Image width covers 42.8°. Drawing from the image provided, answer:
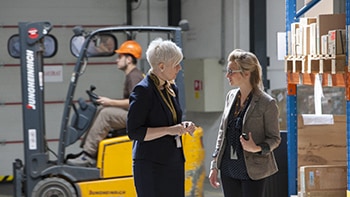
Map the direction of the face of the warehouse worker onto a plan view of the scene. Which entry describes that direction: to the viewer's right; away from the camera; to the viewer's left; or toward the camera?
to the viewer's left

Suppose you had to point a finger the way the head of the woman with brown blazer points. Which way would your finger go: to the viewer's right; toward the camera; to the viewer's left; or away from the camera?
to the viewer's left

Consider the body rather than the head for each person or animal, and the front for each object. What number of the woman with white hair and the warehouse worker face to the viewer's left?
1

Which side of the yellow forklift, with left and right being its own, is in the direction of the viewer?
left

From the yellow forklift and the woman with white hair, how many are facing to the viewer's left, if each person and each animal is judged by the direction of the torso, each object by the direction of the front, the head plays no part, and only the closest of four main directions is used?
1

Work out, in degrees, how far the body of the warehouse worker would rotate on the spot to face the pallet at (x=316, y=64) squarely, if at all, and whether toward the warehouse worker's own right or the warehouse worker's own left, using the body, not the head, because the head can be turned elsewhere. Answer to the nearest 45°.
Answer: approximately 135° to the warehouse worker's own left

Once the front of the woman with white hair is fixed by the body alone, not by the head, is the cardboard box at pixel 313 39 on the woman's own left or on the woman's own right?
on the woman's own left

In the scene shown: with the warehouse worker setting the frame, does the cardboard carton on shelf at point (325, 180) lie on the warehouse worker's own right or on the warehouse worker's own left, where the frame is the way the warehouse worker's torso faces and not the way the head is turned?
on the warehouse worker's own left

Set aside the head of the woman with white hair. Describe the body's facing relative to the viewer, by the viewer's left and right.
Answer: facing the viewer and to the right of the viewer

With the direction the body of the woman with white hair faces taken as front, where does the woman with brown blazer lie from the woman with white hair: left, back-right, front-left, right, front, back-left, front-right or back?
front-left

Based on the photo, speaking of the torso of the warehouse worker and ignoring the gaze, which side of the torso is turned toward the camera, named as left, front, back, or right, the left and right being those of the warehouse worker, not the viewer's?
left
